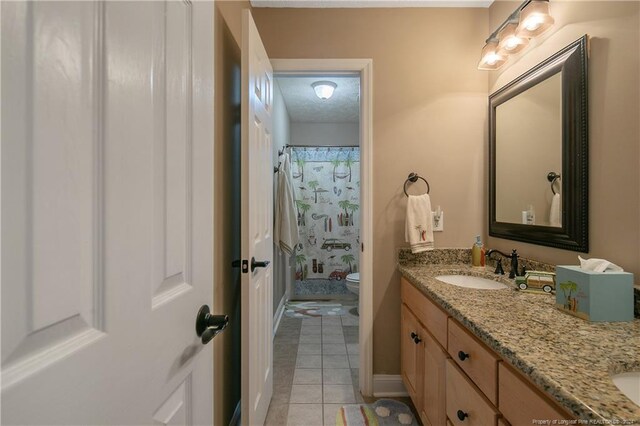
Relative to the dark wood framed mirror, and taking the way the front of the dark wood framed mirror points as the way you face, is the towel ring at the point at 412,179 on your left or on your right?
on your right

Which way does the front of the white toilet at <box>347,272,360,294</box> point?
to the viewer's left

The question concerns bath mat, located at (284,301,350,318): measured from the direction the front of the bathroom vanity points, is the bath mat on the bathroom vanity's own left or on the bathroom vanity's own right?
on the bathroom vanity's own right

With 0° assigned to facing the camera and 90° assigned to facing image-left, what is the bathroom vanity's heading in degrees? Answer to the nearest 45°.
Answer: approximately 45°

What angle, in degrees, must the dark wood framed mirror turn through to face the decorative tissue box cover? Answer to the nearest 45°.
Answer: approximately 45° to its left

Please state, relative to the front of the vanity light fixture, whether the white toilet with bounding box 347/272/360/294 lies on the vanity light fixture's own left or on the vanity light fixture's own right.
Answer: on the vanity light fixture's own right

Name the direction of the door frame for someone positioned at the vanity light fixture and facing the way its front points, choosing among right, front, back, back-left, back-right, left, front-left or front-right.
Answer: front-right
